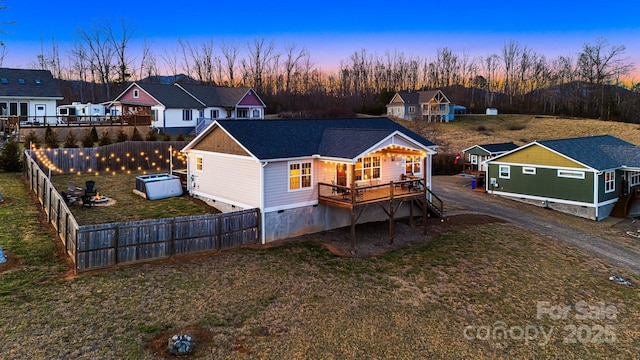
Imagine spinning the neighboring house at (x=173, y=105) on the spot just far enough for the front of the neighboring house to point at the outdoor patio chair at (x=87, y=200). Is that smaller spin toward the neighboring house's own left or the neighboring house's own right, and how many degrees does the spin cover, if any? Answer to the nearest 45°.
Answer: approximately 45° to the neighboring house's own right

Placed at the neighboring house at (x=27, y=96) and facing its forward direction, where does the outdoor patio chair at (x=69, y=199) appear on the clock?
The outdoor patio chair is roughly at 12 o'clock from the neighboring house.

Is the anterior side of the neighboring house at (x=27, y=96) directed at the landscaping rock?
yes

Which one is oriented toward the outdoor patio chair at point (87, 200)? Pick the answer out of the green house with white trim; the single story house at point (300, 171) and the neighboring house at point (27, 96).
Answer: the neighboring house

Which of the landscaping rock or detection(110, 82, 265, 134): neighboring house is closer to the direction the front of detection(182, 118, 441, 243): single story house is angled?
the landscaping rock

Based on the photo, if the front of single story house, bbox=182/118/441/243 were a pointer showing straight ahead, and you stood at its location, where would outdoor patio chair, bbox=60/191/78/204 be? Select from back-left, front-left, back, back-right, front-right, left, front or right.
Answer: back-right

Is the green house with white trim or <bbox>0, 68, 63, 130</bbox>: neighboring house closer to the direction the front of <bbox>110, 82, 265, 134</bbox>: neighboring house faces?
the green house with white trim

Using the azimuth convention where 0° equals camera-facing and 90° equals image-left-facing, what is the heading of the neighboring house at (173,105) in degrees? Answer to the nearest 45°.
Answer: approximately 315°

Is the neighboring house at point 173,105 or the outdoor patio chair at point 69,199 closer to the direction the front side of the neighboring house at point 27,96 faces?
the outdoor patio chair

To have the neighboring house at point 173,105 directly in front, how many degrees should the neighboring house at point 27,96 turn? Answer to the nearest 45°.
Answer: approximately 90° to its left
